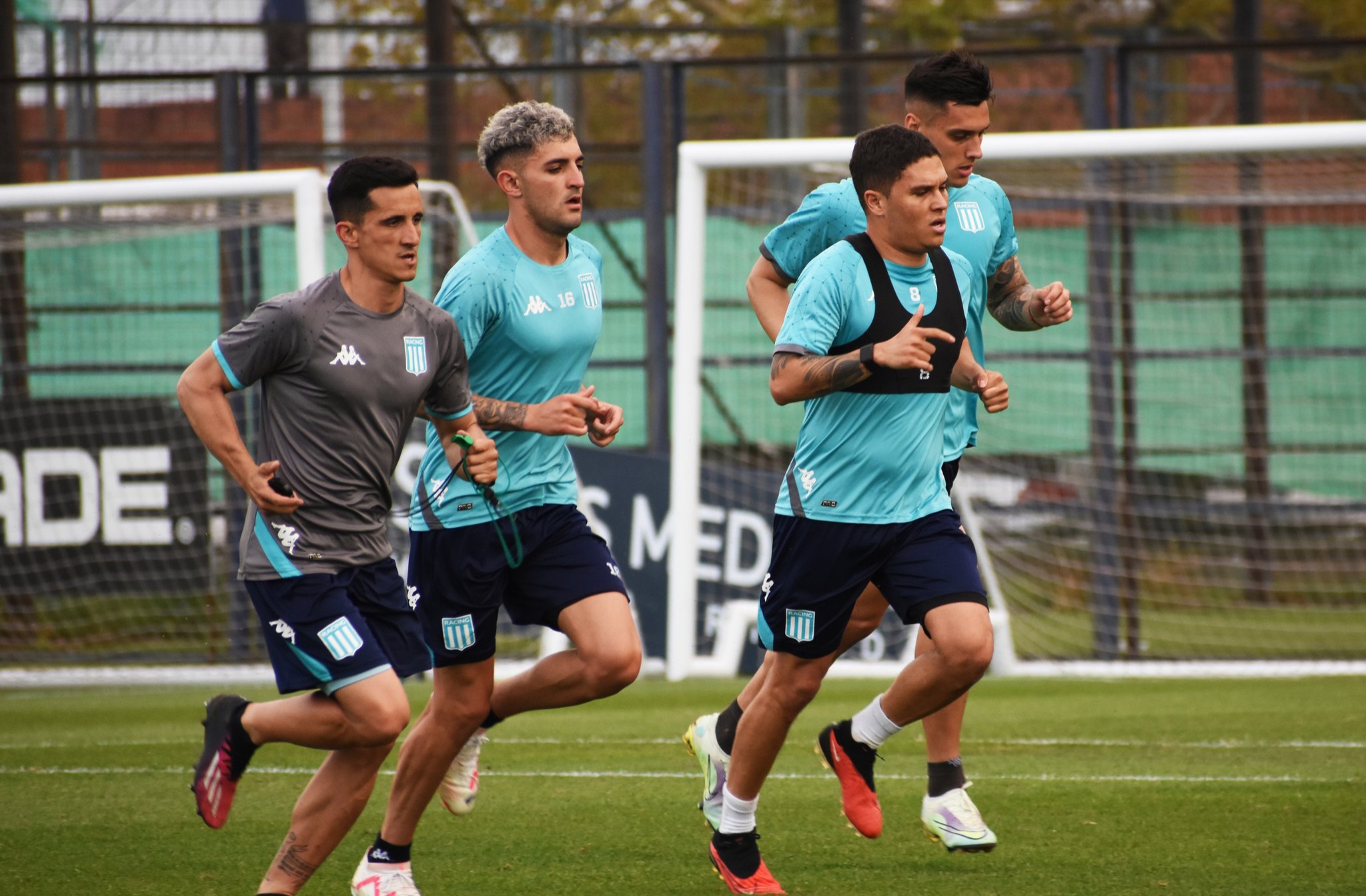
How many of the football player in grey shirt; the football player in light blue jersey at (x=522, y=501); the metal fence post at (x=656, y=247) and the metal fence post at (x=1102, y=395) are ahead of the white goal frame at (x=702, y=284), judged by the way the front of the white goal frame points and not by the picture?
2

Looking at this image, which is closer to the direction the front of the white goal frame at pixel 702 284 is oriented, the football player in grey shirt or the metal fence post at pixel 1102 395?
the football player in grey shirt

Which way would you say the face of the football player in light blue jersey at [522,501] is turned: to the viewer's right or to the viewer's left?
to the viewer's right

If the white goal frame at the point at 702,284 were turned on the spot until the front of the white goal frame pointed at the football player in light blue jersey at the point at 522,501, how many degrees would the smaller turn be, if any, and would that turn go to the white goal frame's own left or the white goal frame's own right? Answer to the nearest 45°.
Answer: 0° — it already faces them

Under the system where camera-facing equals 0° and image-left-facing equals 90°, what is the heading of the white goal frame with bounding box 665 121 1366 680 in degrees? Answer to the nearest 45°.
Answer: approximately 0°

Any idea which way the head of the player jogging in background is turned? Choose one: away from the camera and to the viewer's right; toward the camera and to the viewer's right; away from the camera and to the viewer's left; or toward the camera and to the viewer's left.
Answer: toward the camera and to the viewer's right

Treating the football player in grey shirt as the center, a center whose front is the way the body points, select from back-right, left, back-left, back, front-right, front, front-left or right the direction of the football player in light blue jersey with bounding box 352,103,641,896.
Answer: left

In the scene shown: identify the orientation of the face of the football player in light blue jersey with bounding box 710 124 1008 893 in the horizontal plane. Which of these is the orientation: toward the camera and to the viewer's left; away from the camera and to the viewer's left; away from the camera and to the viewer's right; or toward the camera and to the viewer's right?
toward the camera and to the viewer's right
